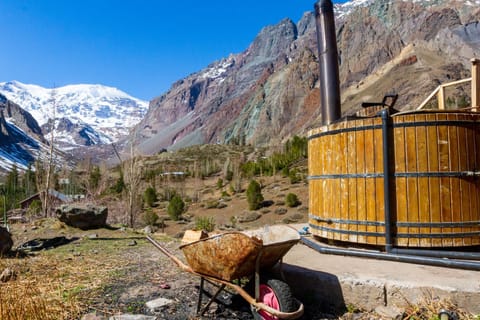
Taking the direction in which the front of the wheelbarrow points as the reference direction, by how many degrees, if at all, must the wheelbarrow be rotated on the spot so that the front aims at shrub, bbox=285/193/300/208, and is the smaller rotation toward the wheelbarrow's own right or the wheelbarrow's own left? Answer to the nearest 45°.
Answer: approximately 135° to the wheelbarrow's own left

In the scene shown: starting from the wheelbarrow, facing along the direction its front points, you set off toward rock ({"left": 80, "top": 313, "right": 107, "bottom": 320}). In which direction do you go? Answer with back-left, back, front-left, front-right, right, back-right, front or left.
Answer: back-right

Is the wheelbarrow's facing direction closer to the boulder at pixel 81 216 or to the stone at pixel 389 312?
the stone

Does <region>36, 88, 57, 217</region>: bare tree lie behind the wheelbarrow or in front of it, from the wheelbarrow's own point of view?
behind

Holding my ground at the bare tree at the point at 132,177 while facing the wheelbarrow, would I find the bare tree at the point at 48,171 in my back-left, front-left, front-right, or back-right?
back-right

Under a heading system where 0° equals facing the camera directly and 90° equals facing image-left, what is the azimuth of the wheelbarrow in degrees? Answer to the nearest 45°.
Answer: approximately 315°

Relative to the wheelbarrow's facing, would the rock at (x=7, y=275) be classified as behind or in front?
behind

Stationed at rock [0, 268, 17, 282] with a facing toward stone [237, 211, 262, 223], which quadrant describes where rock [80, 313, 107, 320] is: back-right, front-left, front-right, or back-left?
back-right

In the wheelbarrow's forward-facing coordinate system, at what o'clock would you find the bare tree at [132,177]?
The bare tree is roughly at 7 o'clock from the wheelbarrow.

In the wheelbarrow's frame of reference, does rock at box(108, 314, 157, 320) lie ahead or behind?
behind

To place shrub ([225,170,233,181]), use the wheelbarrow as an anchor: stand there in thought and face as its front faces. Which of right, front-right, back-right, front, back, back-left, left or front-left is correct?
back-left

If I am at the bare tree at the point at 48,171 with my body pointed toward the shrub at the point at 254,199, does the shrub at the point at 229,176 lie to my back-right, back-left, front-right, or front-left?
front-left

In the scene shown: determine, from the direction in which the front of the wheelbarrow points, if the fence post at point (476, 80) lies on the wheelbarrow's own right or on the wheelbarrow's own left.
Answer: on the wheelbarrow's own left
